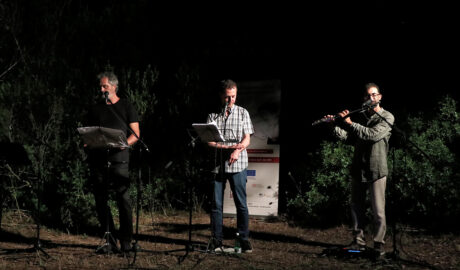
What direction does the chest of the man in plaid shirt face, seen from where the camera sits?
toward the camera

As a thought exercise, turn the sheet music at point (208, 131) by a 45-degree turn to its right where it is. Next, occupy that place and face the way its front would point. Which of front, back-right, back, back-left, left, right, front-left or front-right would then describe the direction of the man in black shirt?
back-left

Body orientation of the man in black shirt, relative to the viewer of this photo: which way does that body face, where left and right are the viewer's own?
facing the viewer and to the left of the viewer

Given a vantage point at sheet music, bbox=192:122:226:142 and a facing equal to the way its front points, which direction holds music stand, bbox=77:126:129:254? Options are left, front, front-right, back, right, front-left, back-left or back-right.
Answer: back-left

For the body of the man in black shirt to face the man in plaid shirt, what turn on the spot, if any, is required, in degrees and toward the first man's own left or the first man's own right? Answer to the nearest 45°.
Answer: approximately 135° to the first man's own left

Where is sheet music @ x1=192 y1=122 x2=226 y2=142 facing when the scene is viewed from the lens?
facing away from the viewer and to the right of the viewer

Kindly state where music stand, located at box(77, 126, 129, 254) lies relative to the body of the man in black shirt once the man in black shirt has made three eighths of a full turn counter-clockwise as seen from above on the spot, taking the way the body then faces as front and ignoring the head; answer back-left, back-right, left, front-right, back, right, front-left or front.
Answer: right

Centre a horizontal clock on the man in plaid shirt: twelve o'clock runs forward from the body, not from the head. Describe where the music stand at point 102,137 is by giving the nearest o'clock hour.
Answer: The music stand is roughly at 2 o'clock from the man in plaid shirt.
